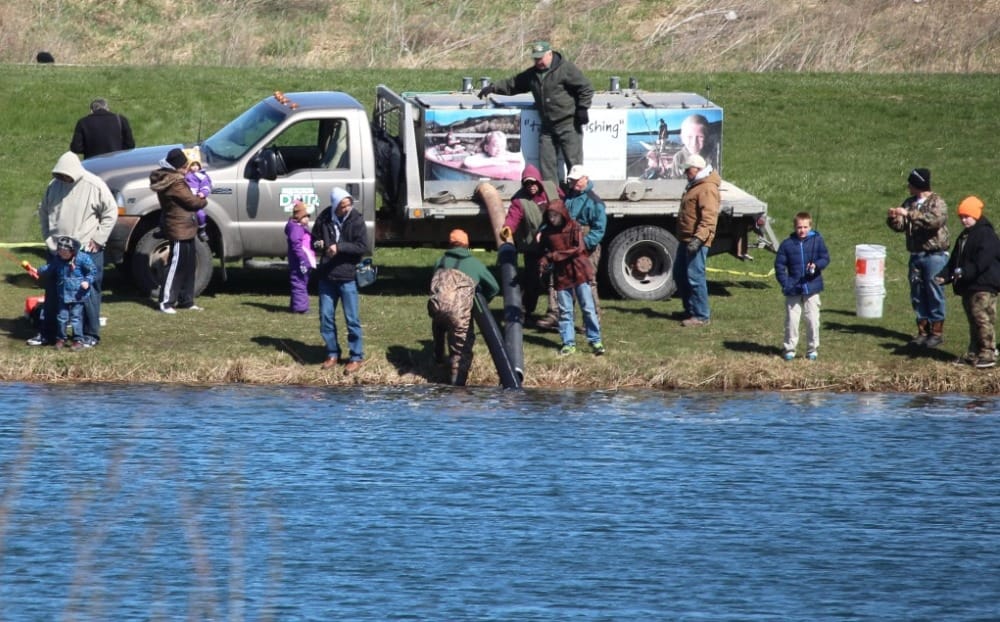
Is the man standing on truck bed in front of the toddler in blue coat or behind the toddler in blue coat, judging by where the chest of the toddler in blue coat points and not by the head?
behind

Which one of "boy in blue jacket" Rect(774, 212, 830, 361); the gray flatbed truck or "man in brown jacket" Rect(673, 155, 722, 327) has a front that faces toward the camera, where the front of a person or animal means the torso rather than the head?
the boy in blue jacket

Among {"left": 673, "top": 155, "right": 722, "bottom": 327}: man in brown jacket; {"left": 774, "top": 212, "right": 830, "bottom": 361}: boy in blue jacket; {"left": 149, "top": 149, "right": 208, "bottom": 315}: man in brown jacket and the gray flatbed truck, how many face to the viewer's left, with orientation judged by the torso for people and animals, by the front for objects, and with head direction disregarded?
2

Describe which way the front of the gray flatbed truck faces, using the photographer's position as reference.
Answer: facing to the left of the viewer

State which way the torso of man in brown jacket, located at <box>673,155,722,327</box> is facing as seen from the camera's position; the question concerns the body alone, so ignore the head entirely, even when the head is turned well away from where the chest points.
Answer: to the viewer's left

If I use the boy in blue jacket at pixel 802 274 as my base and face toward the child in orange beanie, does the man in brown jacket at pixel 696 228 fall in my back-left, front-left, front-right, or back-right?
back-left

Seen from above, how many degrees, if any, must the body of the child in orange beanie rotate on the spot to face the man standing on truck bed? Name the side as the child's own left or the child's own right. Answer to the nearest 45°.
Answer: approximately 45° to the child's own right
